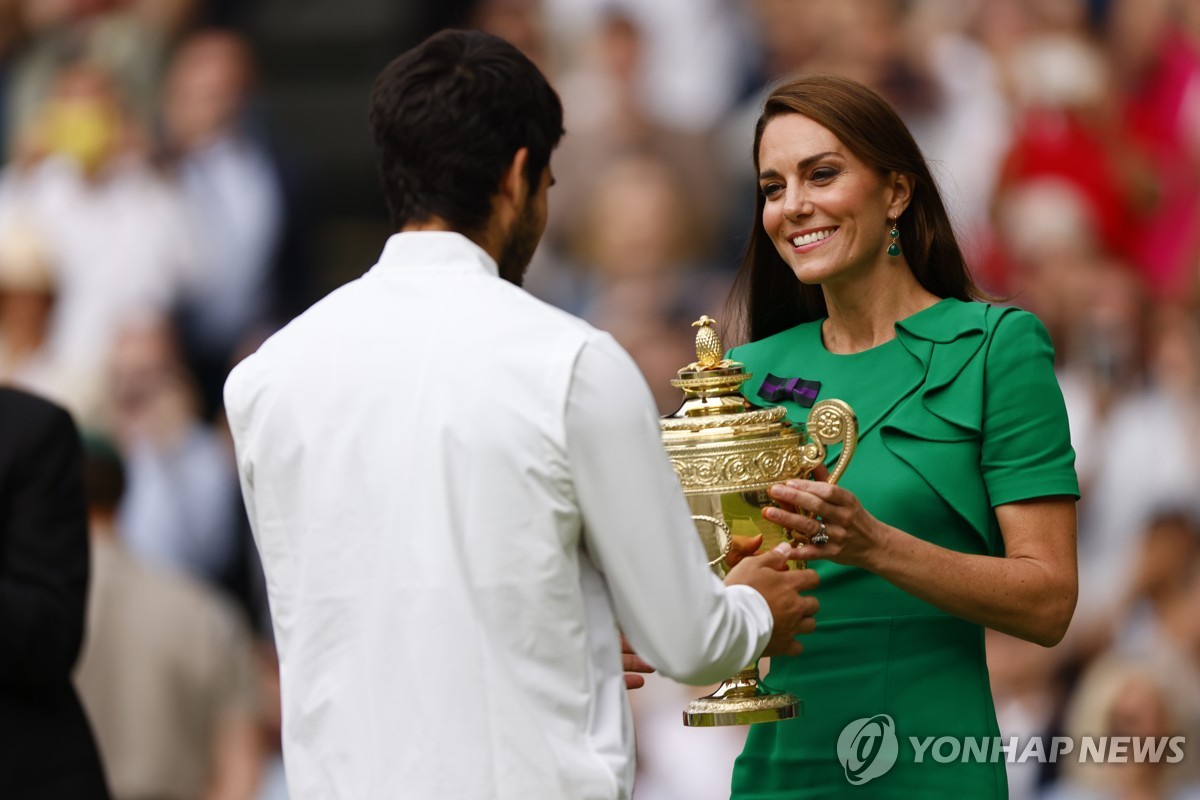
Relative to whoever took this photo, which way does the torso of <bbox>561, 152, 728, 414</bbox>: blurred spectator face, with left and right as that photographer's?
facing the viewer

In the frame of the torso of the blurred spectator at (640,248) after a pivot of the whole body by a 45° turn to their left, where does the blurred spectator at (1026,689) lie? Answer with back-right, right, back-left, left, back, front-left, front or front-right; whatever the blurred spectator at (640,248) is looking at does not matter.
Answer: front

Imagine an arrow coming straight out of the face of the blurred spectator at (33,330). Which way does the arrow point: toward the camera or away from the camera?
toward the camera

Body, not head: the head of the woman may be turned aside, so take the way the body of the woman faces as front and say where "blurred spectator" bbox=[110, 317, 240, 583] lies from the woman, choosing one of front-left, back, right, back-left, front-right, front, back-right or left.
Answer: right

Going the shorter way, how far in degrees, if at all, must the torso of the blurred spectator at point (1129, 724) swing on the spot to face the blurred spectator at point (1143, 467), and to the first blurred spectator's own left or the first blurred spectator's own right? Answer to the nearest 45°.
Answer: approximately 180°

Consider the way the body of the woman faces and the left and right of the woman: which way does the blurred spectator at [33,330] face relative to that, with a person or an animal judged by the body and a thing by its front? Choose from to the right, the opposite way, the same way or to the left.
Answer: to the left

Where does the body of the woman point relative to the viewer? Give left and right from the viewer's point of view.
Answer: facing the viewer and to the left of the viewer

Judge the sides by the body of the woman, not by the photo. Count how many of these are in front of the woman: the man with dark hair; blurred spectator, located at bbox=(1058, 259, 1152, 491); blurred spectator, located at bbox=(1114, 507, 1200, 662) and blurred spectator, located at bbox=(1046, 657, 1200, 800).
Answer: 1

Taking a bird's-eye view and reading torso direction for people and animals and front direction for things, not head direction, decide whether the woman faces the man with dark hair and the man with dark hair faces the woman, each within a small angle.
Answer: yes

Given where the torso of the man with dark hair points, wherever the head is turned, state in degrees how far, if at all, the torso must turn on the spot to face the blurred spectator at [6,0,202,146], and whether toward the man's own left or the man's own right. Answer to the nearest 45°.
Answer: approximately 45° to the man's own left

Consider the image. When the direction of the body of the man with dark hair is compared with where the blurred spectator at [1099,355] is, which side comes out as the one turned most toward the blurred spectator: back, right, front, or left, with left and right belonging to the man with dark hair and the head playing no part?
front

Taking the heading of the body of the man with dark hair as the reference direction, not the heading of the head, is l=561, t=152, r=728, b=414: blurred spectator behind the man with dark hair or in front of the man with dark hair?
in front

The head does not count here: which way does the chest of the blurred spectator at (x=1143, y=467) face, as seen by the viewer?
toward the camera

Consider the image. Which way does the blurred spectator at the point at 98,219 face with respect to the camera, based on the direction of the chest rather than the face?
toward the camera

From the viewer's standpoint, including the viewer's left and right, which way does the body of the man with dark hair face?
facing away from the viewer and to the right of the viewer
